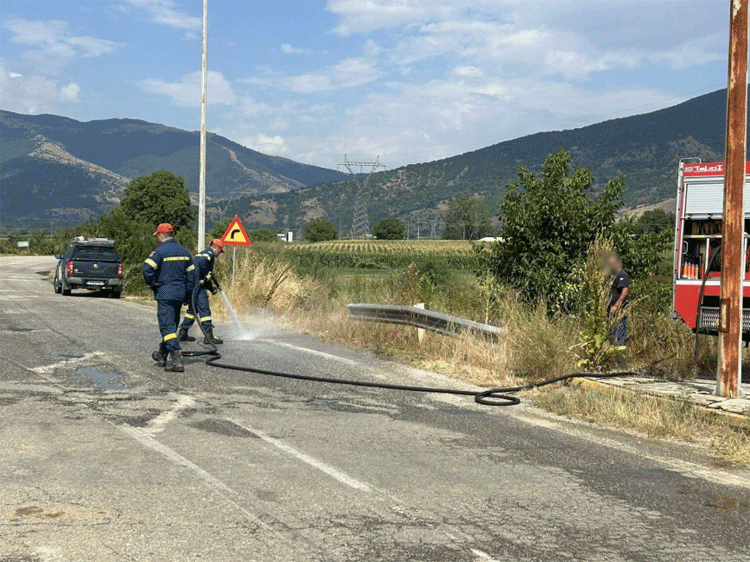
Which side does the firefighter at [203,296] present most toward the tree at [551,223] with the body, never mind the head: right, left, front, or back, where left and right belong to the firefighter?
front

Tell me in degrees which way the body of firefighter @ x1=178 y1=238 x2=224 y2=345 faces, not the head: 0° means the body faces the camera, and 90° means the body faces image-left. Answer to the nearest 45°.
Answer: approximately 270°

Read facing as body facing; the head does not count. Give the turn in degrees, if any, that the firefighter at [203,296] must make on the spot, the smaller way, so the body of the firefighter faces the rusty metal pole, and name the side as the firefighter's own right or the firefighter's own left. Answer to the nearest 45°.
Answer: approximately 45° to the firefighter's own right

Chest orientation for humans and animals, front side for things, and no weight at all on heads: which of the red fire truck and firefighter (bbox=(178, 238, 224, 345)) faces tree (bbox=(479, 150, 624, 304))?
the firefighter

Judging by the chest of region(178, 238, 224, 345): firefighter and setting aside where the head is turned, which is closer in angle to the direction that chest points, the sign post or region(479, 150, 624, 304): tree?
the tree

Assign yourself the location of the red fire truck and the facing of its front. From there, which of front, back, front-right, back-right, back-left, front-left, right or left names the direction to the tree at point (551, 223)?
back-left

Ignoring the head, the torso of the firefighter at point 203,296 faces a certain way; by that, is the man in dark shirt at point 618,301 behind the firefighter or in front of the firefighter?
in front

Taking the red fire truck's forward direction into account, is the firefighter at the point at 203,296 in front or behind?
behind
